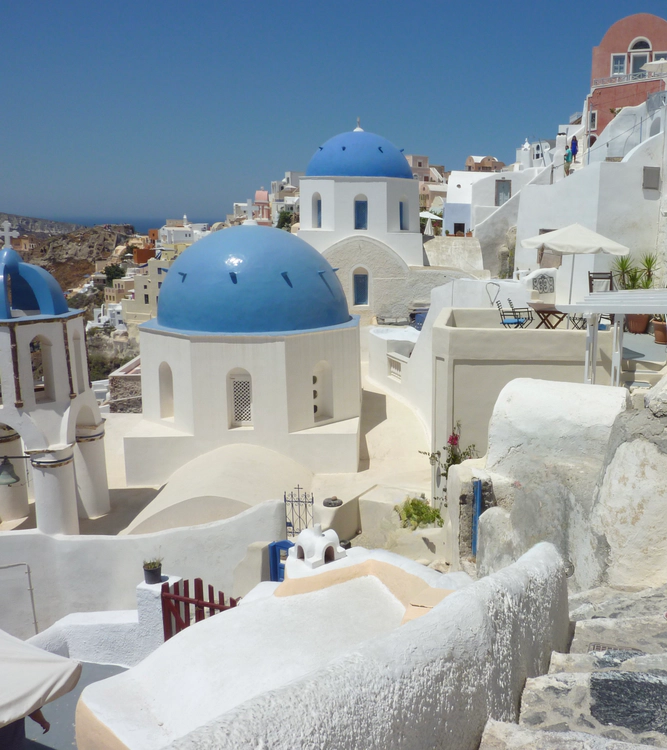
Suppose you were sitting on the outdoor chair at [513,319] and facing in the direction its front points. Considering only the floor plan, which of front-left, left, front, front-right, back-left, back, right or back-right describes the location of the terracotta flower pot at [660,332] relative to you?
front

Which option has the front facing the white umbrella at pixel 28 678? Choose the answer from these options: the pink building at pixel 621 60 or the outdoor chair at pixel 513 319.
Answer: the pink building

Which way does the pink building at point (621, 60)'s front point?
toward the camera

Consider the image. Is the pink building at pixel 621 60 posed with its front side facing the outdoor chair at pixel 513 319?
yes

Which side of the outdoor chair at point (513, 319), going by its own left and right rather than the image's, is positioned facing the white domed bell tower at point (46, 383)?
back

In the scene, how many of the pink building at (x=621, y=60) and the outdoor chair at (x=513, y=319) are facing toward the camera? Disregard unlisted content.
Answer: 1

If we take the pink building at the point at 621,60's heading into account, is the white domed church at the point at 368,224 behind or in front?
in front

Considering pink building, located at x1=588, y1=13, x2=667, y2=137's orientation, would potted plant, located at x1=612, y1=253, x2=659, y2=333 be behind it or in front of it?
in front

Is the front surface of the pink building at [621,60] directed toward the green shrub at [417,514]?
yes

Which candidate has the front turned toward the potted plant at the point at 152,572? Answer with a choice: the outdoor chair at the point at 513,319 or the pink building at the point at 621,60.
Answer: the pink building

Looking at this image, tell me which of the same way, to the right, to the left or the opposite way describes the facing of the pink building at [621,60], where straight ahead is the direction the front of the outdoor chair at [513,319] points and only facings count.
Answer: to the right

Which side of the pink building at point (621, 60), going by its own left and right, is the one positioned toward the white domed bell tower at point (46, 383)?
front

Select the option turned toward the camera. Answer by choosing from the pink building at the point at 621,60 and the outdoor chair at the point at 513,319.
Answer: the pink building

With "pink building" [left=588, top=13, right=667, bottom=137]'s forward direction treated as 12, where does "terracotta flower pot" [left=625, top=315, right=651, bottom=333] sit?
The terracotta flower pot is roughly at 12 o'clock from the pink building.

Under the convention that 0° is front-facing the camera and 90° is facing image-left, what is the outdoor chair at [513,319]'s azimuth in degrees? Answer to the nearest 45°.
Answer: approximately 270°

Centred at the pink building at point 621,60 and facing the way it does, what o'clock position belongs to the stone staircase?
The stone staircase is roughly at 12 o'clock from the pink building.

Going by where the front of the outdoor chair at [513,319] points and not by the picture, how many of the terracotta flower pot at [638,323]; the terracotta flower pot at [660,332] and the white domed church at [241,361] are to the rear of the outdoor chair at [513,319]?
1

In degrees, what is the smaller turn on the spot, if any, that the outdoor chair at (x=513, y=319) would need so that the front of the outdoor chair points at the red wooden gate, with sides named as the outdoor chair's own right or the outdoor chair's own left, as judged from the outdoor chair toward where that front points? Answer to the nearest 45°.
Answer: approximately 135° to the outdoor chair's own right
